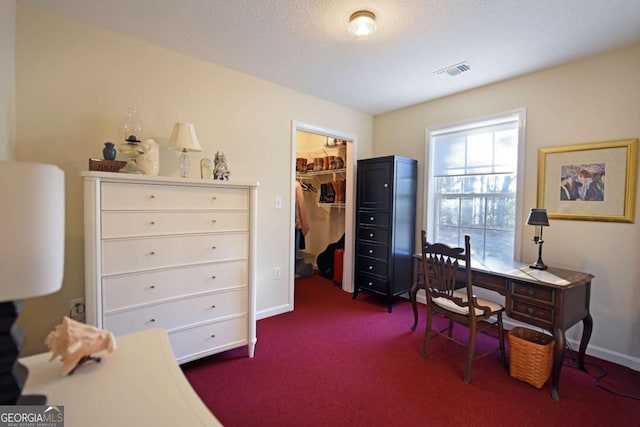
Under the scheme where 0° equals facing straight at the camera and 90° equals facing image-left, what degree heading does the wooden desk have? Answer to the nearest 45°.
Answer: approximately 45°

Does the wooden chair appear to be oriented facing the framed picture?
yes

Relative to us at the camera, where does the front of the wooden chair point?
facing away from the viewer and to the right of the viewer

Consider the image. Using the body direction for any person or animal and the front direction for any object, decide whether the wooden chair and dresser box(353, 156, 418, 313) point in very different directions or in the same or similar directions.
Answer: very different directions

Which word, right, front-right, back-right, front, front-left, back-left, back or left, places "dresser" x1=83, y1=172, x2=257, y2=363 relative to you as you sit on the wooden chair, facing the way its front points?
back

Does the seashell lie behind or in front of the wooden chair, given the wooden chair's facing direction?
behind

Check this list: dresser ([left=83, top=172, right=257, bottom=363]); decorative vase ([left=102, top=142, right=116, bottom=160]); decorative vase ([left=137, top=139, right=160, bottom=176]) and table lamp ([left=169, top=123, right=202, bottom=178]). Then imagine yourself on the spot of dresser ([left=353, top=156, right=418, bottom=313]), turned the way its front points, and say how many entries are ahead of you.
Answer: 4

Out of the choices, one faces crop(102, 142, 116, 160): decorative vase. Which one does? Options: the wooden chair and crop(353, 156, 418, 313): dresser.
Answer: the dresser

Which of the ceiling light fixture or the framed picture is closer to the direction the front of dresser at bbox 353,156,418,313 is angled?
the ceiling light fixture

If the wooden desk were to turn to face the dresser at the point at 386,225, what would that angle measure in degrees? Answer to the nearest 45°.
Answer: approximately 90° to its right

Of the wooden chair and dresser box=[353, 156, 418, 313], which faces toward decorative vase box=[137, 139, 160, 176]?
the dresser

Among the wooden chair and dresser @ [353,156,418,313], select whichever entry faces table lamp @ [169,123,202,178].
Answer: the dresser

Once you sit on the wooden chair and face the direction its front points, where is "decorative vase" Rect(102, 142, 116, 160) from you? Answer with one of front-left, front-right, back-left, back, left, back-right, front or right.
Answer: back

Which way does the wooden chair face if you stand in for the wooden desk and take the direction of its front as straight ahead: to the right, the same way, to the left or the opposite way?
the opposite way
